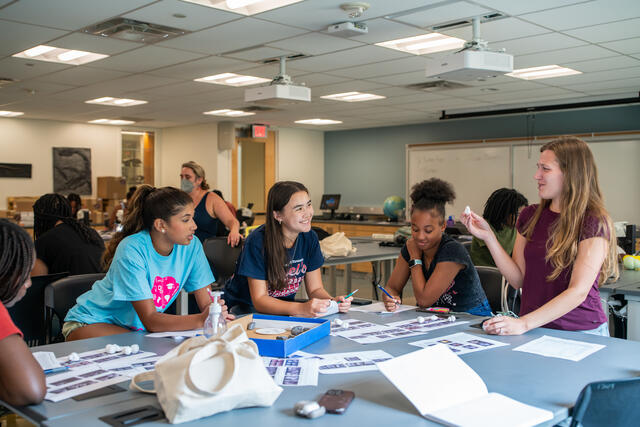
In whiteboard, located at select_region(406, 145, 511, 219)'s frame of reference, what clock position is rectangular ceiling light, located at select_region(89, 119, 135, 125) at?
The rectangular ceiling light is roughly at 3 o'clock from the whiteboard.

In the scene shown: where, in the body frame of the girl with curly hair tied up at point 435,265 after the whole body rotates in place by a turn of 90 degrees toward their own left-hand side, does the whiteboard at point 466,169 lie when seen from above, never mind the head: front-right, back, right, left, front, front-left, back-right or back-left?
back-left

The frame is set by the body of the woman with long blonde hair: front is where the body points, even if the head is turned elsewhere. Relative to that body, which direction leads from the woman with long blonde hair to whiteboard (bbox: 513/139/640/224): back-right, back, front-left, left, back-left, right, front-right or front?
back-right

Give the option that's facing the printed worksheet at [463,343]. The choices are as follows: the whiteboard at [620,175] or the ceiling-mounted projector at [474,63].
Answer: the whiteboard

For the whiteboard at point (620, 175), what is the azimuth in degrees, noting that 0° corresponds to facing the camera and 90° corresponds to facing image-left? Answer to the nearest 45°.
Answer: approximately 0°

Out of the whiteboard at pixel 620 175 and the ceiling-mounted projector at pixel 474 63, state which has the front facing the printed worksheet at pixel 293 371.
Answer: the whiteboard

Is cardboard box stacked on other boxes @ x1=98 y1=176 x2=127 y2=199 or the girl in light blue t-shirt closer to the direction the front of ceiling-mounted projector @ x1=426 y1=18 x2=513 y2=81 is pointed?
the cardboard box stacked on other boxes

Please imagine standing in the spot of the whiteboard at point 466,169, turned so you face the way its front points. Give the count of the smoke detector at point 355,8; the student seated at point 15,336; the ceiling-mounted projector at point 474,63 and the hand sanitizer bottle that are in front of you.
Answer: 4

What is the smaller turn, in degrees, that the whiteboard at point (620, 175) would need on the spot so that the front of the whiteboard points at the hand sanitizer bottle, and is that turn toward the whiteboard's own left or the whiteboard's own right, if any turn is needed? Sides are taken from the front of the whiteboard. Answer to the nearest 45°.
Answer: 0° — it already faces it

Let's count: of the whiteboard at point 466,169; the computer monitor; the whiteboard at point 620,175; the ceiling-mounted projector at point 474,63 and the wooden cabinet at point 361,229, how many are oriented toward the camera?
4

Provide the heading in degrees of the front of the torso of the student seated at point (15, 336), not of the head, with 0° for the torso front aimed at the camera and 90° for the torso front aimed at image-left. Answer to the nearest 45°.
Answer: approximately 225°
